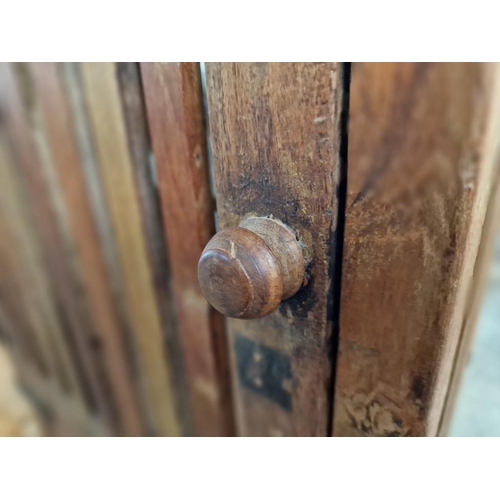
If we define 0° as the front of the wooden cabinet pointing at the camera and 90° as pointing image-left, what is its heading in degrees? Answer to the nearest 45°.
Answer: approximately 45°
